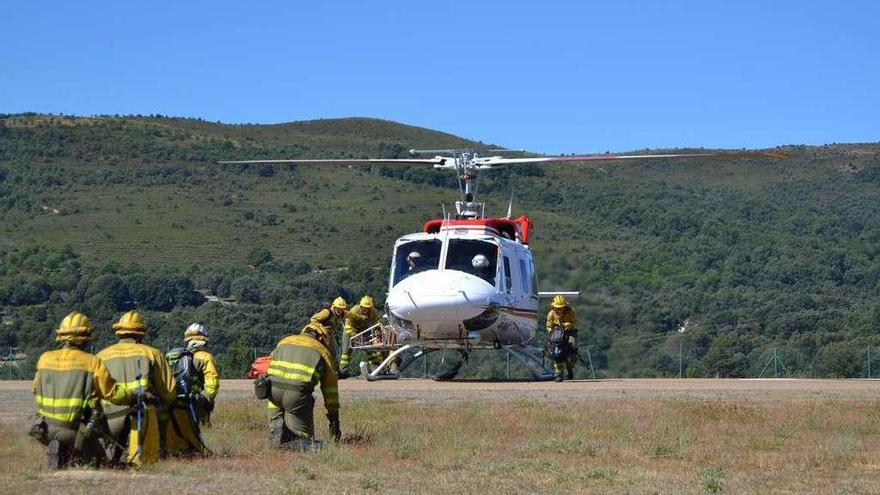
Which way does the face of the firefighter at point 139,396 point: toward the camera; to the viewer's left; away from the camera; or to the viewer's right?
away from the camera

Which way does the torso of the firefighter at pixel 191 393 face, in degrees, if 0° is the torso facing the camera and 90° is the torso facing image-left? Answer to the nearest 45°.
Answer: approximately 225°

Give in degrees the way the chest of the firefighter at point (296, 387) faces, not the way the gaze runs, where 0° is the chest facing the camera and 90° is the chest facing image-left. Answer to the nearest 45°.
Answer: approximately 225°

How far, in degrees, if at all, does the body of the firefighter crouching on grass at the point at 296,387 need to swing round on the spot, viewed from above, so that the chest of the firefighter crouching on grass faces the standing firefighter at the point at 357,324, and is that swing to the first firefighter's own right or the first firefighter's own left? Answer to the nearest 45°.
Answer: approximately 45° to the first firefighter's own left

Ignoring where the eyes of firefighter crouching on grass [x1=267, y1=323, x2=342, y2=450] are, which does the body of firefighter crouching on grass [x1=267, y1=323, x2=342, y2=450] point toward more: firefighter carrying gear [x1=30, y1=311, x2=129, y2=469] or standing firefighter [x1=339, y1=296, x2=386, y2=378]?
the standing firefighter

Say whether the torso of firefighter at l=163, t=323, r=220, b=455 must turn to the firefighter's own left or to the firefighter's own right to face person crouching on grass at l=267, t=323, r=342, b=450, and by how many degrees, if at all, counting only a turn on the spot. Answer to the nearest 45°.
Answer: approximately 45° to the firefighter's own right

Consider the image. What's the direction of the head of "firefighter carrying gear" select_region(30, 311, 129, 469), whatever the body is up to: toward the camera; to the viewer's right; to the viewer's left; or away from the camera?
away from the camera

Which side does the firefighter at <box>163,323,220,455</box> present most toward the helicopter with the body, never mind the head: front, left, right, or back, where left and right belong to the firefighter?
front

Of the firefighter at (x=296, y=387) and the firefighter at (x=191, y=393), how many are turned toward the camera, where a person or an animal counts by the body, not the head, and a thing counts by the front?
0

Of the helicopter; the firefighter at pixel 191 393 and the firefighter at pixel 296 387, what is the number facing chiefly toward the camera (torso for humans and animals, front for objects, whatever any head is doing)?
1
